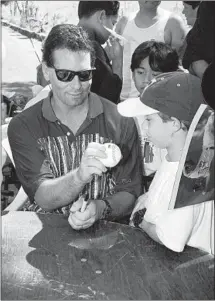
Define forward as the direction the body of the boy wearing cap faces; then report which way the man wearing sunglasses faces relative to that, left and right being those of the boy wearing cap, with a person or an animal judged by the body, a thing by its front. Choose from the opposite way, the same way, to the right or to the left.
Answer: to the left

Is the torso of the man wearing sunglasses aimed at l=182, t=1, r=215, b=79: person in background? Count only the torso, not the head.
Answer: no

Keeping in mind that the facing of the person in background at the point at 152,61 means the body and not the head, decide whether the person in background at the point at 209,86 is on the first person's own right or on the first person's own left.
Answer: on the first person's own left

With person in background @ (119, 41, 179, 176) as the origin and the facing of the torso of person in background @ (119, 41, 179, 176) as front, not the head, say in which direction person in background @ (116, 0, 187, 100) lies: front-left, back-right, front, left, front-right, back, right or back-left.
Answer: back-right

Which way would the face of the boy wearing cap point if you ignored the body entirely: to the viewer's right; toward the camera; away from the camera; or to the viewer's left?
to the viewer's left

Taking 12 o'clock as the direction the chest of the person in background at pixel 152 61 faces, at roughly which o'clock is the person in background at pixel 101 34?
the person in background at pixel 101 34 is roughly at 3 o'clock from the person in background at pixel 152 61.

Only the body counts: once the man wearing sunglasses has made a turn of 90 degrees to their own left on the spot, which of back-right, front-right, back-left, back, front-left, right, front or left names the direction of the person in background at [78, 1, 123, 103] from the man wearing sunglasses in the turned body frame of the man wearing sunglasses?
left

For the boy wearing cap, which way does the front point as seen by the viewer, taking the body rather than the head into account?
to the viewer's left

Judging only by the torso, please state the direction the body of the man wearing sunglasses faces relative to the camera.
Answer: toward the camera

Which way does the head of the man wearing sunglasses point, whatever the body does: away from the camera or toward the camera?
toward the camera

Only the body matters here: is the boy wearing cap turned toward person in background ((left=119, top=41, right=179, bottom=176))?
no

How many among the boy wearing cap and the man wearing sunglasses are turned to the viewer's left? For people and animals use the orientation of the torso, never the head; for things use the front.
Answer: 1

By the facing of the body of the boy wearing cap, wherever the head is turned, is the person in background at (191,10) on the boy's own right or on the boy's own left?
on the boy's own right
